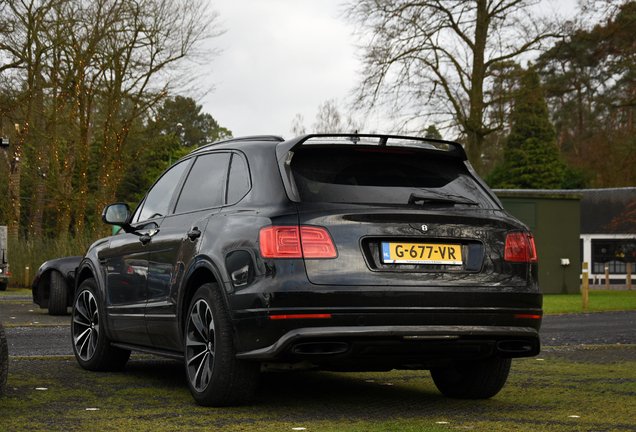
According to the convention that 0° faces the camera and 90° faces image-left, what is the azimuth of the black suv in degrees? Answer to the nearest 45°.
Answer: approximately 135°

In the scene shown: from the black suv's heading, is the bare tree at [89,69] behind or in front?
in front
